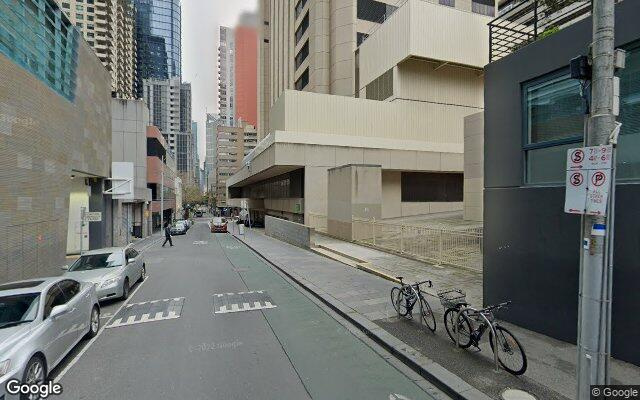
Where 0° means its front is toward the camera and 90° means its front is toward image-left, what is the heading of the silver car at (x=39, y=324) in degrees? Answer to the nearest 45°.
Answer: approximately 45°

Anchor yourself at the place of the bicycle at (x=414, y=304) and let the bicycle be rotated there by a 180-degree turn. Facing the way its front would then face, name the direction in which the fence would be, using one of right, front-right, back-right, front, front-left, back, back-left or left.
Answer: front-right

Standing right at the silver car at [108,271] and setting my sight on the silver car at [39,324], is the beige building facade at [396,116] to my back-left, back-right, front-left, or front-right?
back-left

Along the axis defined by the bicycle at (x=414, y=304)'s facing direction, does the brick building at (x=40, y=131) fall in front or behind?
behind

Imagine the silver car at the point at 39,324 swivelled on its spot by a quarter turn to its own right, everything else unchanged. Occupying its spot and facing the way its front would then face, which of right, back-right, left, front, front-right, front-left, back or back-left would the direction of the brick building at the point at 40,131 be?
front-right
